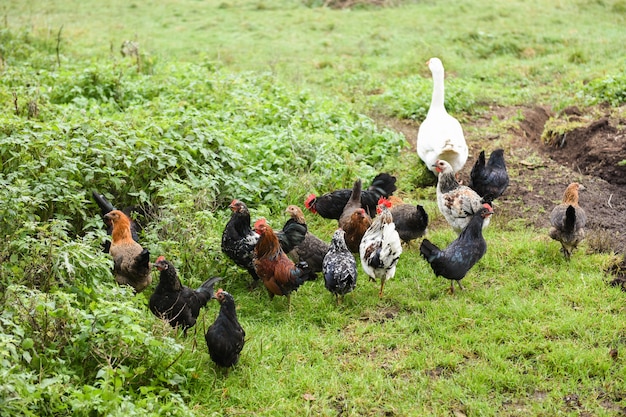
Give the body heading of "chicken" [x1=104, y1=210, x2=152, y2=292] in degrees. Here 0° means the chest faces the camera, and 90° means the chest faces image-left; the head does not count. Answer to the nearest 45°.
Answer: approximately 135°

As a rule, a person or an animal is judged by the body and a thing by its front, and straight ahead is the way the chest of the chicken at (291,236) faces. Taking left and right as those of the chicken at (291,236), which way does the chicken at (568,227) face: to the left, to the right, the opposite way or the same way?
to the right

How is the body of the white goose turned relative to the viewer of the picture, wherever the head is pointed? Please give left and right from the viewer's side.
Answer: facing away from the viewer

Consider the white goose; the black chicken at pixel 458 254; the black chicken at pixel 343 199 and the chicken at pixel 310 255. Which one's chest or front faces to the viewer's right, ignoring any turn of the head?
the black chicken at pixel 458 254

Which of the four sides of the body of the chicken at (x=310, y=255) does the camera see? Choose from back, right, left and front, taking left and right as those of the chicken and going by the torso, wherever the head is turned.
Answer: left

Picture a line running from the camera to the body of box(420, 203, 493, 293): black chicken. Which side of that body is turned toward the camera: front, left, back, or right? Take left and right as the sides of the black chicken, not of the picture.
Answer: right

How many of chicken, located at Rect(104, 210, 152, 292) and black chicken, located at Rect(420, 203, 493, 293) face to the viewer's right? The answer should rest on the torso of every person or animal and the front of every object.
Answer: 1

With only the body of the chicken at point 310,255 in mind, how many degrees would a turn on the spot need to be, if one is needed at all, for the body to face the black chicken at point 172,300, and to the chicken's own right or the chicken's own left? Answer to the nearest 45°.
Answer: approximately 45° to the chicken's own left

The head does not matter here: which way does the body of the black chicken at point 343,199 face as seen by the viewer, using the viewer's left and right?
facing to the left of the viewer

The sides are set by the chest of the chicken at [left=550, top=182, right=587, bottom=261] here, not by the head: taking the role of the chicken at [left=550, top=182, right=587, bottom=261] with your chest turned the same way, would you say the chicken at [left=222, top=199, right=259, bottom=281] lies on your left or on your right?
on your left

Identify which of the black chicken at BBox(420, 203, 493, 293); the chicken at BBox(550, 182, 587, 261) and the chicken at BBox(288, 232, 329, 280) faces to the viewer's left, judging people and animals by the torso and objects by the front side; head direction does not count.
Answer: the chicken at BBox(288, 232, 329, 280)

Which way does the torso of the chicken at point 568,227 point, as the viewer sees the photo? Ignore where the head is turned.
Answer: away from the camera
